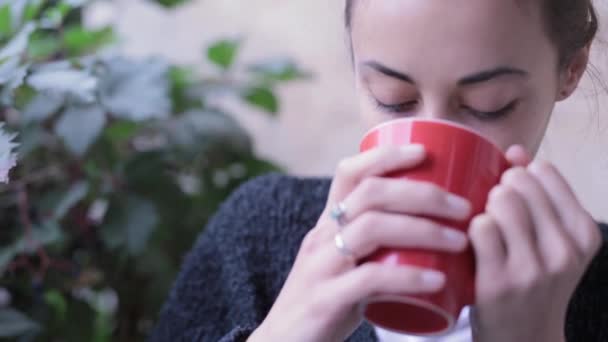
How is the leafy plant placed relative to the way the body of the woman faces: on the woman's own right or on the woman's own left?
on the woman's own right

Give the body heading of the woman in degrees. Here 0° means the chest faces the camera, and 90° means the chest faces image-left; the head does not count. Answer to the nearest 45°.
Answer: approximately 0°
